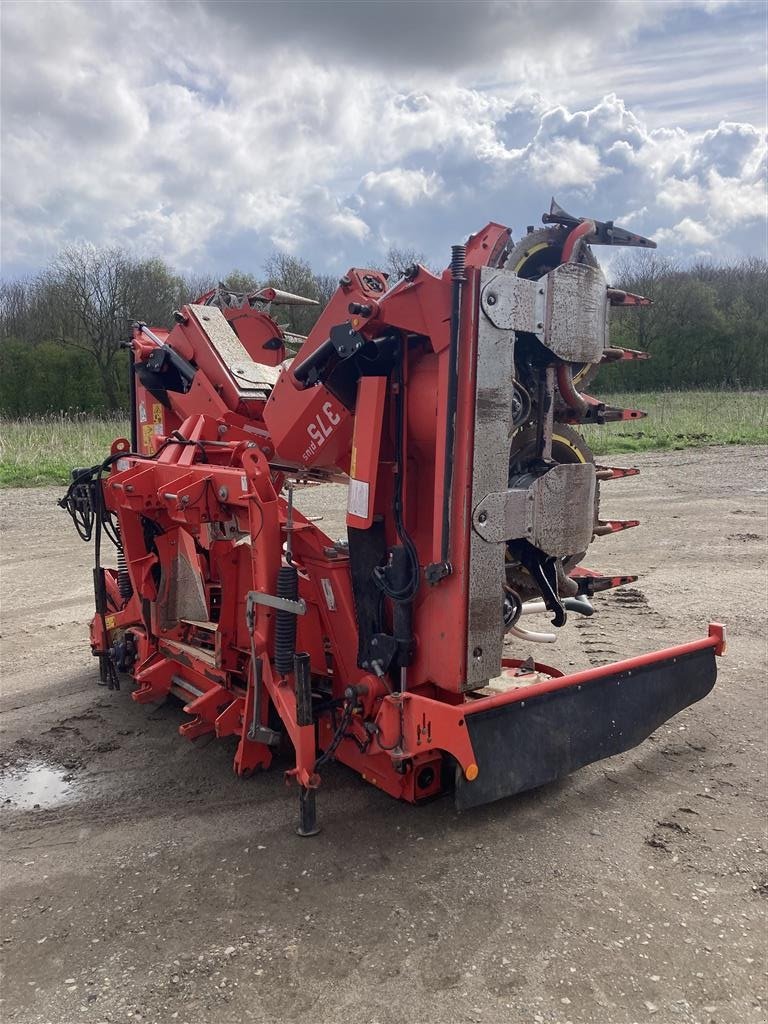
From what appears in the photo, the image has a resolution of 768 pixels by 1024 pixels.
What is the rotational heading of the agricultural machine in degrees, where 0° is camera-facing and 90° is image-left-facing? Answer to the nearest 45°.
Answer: approximately 225°
